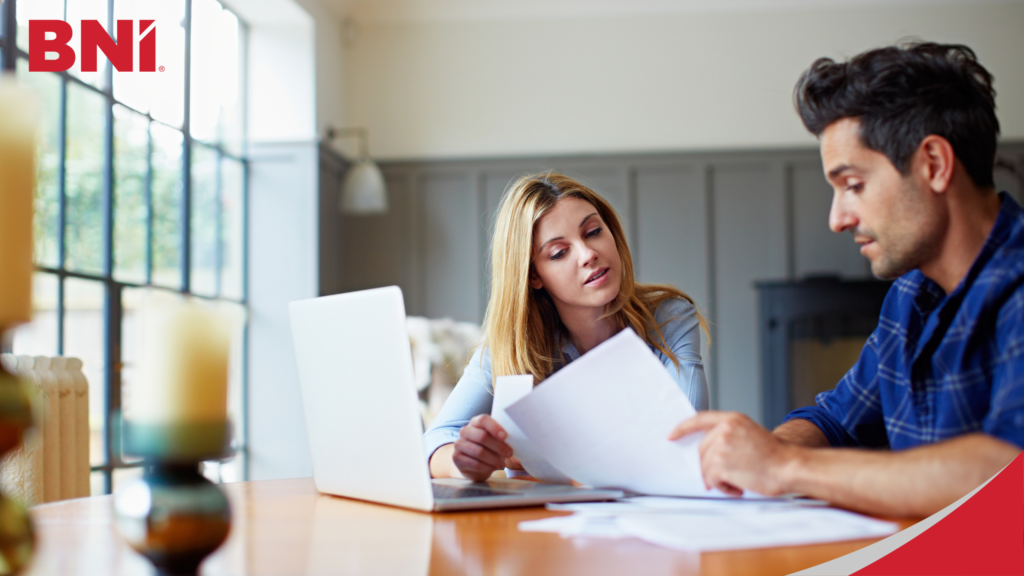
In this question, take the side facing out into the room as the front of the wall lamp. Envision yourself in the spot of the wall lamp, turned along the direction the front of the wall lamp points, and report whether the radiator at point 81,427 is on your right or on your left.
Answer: on your right

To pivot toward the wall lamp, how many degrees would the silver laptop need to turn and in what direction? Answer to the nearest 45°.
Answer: approximately 45° to its left

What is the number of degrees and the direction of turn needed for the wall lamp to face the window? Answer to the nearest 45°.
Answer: approximately 135° to its right

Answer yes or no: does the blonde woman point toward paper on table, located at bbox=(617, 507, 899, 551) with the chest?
yes
